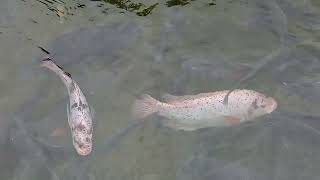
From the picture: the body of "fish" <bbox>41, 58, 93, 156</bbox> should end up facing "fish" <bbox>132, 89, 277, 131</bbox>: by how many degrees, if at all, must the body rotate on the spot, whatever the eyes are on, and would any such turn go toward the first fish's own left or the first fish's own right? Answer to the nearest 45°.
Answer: approximately 90° to the first fish's own left

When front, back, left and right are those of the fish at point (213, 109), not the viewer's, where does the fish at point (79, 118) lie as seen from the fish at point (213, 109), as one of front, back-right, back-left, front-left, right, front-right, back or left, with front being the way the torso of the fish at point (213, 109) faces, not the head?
back

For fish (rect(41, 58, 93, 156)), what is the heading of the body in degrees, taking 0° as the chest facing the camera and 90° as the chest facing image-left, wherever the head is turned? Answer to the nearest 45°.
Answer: approximately 0°

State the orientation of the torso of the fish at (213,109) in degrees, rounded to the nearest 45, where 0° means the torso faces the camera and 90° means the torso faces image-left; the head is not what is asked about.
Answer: approximately 270°
